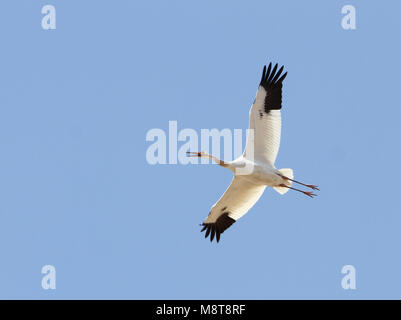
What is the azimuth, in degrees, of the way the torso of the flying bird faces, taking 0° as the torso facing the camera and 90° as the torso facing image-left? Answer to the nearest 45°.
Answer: approximately 90°
